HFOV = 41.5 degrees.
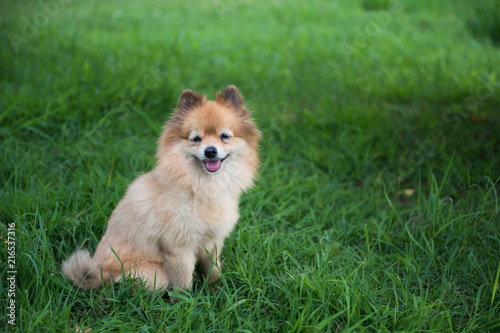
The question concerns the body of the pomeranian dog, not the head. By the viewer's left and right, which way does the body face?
facing the viewer and to the right of the viewer
